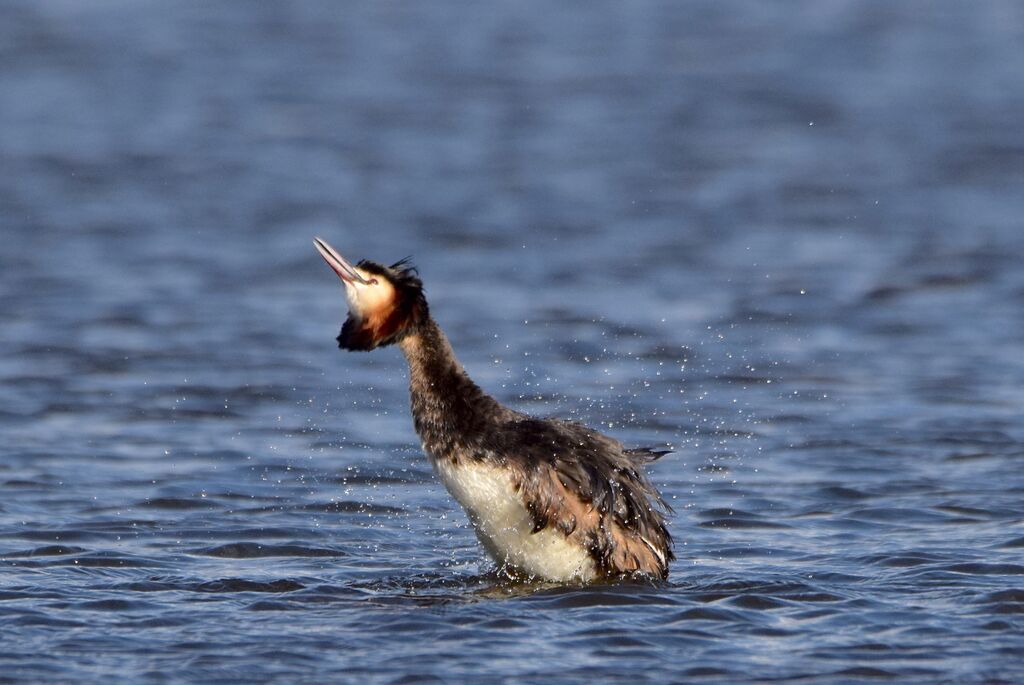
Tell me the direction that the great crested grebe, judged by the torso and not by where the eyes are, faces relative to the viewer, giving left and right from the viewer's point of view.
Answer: facing to the left of the viewer
